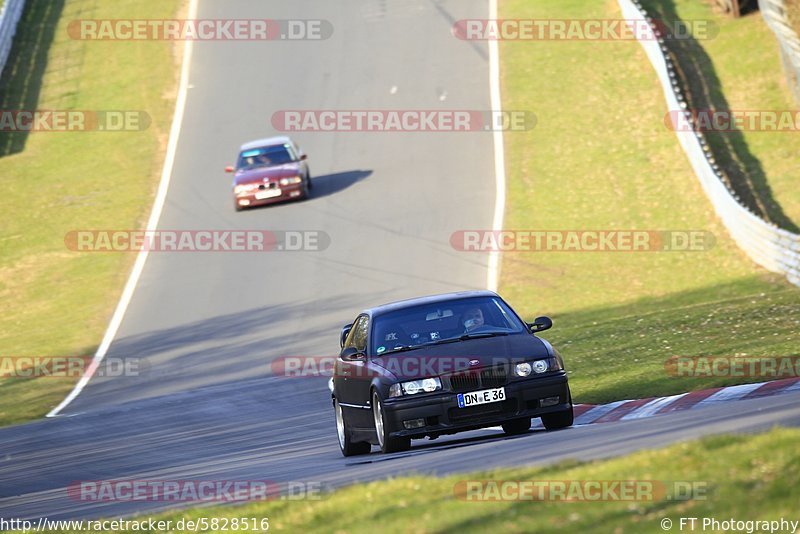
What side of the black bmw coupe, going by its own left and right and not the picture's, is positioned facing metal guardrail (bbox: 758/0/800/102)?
back

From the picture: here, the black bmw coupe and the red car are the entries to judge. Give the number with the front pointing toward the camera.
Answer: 2

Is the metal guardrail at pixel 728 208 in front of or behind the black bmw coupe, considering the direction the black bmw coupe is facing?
behind

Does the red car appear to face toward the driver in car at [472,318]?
yes

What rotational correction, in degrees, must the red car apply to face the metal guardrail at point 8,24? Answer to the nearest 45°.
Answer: approximately 135° to its right

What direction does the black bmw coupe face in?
toward the camera

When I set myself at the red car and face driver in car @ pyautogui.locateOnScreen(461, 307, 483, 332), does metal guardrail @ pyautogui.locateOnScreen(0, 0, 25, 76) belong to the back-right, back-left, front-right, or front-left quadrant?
back-right

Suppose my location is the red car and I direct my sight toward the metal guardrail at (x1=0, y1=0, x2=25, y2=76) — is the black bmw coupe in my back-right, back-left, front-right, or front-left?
back-left

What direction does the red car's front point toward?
toward the camera

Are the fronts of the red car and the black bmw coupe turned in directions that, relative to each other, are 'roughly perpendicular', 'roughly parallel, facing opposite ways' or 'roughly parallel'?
roughly parallel

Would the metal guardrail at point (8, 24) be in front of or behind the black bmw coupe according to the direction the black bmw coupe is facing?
behind
